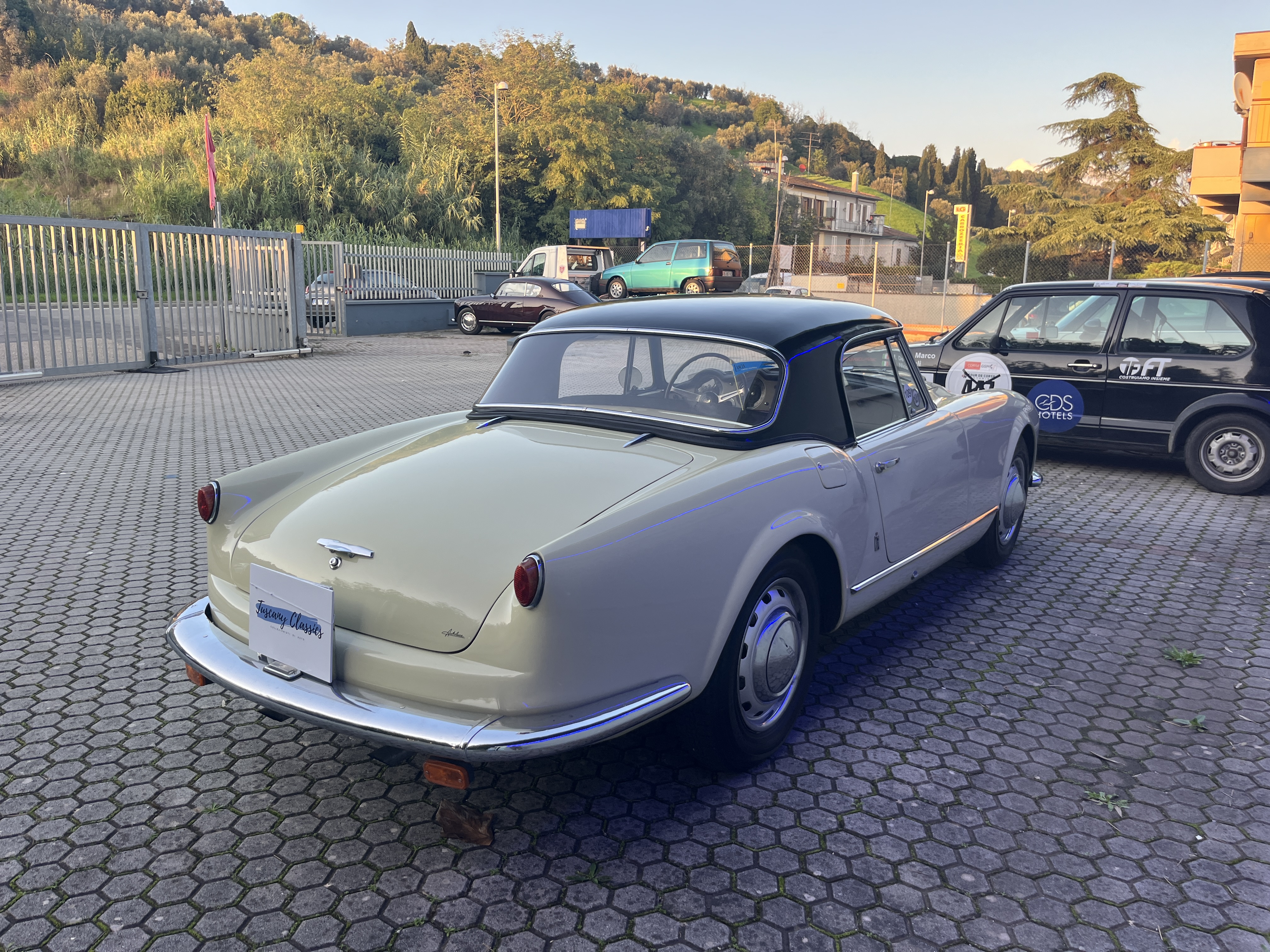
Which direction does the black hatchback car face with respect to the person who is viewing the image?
facing to the left of the viewer

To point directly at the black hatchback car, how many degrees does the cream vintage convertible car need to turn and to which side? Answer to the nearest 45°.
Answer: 0° — it already faces it

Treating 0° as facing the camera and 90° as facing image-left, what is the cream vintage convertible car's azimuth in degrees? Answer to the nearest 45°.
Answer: approximately 225°

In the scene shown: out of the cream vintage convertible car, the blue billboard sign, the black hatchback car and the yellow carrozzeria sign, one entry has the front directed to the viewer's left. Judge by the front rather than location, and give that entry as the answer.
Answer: the black hatchback car

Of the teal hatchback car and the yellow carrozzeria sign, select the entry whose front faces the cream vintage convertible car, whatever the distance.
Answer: the yellow carrozzeria sign

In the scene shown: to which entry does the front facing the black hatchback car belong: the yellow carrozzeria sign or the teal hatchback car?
the yellow carrozzeria sign

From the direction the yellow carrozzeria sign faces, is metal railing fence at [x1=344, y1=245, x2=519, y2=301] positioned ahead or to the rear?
ahead

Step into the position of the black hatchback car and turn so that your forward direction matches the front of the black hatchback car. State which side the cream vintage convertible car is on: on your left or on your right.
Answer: on your left

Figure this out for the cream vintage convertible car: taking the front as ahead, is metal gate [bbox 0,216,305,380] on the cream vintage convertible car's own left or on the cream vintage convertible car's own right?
on the cream vintage convertible car's own left

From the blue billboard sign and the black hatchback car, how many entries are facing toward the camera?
1

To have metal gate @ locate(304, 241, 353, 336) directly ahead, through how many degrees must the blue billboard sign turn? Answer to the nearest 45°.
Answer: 0° — it already faces it

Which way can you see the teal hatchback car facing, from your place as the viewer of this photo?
facing away from the viewer and to the left of the viewer

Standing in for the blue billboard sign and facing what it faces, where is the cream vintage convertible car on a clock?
The cream vintage convertible car is roughly at 12 o'clock from the blue billboard sign.

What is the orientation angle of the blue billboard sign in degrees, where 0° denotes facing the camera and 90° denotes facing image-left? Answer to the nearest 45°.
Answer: approximately 0°
